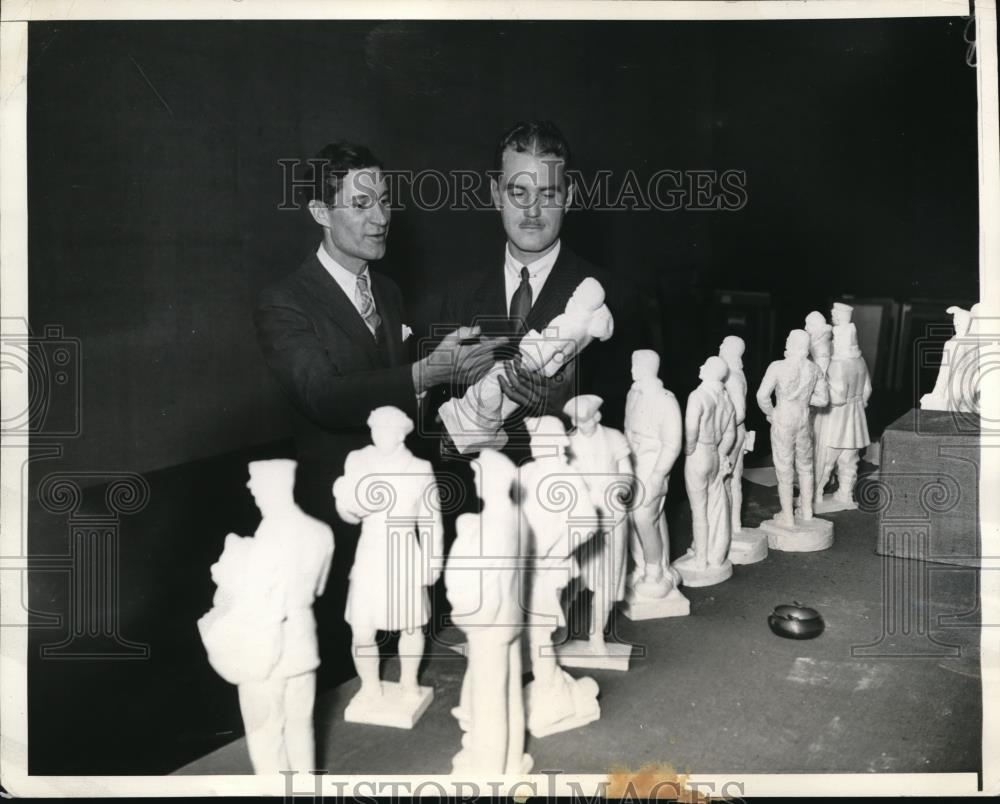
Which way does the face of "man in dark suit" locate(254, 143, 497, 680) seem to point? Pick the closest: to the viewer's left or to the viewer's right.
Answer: to the viewer's right

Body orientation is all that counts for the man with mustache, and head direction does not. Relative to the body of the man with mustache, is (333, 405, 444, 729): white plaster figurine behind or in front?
in front

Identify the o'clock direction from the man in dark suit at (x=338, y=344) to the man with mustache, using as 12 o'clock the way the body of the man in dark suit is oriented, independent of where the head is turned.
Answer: The man with mustache is roughly at 10 o'clock from the man in dark suit.

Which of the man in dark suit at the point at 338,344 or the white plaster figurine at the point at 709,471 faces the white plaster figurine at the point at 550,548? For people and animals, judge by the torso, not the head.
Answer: the man in dark suit

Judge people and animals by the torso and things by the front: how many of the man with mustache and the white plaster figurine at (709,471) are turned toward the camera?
1

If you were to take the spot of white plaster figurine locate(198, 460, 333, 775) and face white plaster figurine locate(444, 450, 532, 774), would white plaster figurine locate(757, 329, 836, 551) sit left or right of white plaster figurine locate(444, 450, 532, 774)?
left

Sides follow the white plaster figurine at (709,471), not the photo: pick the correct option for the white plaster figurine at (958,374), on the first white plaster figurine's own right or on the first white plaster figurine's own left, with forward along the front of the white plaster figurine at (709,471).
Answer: on the first white plaster figurine's own right

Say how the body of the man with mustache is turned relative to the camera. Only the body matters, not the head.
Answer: toward the camera

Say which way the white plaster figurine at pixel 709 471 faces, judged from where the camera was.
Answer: facing away from the viewer and to the left of the viewer

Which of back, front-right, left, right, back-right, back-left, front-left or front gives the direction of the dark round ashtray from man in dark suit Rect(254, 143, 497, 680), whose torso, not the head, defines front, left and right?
front-left
